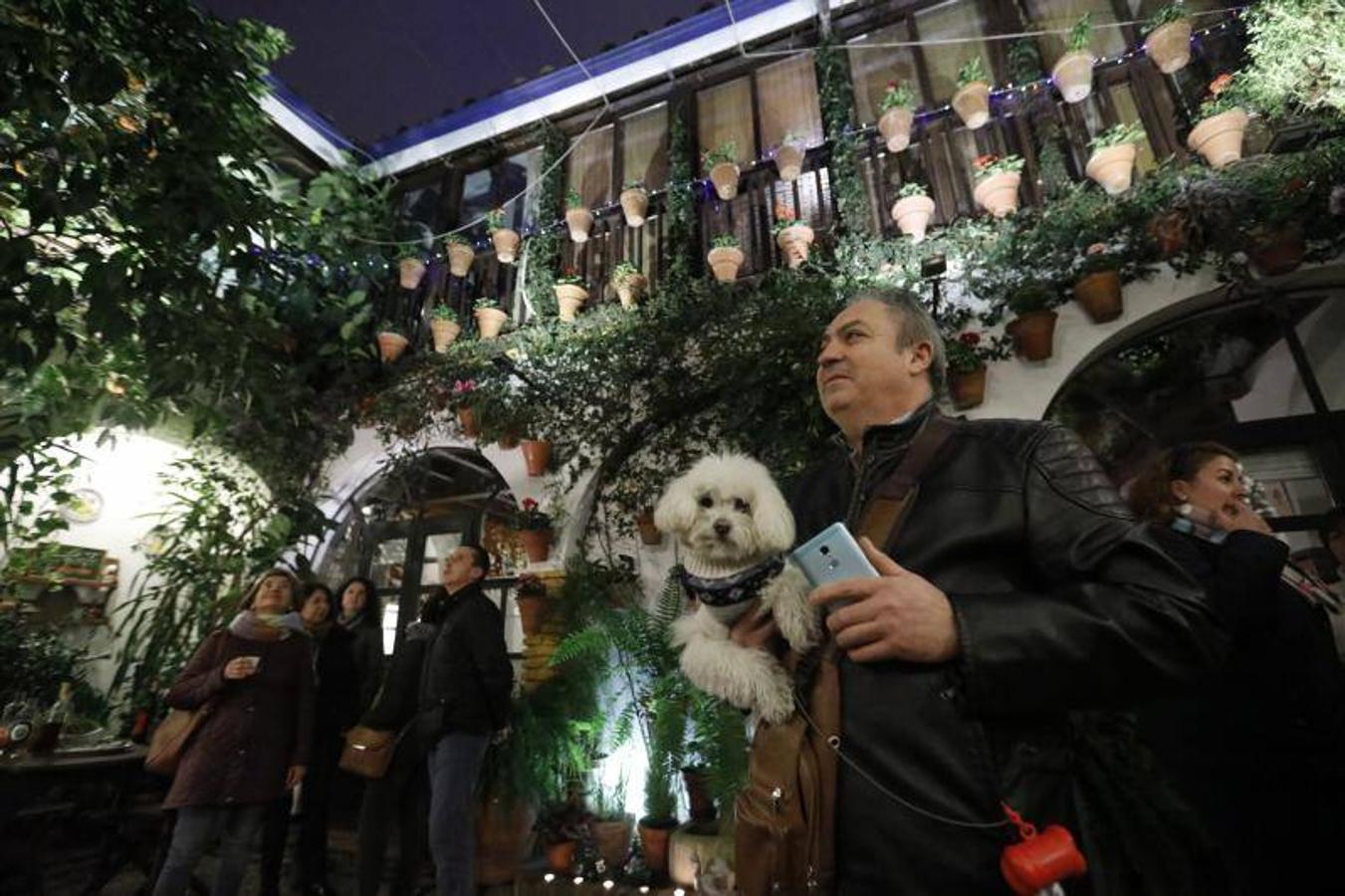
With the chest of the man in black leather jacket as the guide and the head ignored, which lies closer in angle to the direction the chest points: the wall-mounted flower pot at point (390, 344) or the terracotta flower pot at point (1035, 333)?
the wall-mounted flower pot

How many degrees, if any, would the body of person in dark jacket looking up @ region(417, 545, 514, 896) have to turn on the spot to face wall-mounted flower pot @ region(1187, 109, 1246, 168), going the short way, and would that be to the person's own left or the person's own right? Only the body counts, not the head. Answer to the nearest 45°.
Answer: approximately 135° to the person's own left

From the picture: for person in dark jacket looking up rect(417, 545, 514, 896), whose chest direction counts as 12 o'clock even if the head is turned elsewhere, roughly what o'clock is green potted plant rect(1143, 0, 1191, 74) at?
The green potted plant is roughly at 7 o'clock from the person in dark jacket looking up.

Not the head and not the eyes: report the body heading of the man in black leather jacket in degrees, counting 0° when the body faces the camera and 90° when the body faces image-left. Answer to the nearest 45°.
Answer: approximately 45°

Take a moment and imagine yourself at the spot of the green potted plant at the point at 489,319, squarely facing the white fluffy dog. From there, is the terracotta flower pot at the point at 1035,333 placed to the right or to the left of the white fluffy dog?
left

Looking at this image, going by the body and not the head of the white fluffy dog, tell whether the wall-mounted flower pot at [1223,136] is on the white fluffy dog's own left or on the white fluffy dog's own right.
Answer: on the white fluffy dog's own left

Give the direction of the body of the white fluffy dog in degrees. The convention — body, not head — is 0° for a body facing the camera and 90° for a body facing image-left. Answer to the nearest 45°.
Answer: approximately 0°

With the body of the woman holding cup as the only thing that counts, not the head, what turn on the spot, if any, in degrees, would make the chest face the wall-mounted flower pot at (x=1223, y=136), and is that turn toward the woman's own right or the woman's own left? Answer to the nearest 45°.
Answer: approximately 45° to the woman's own left
